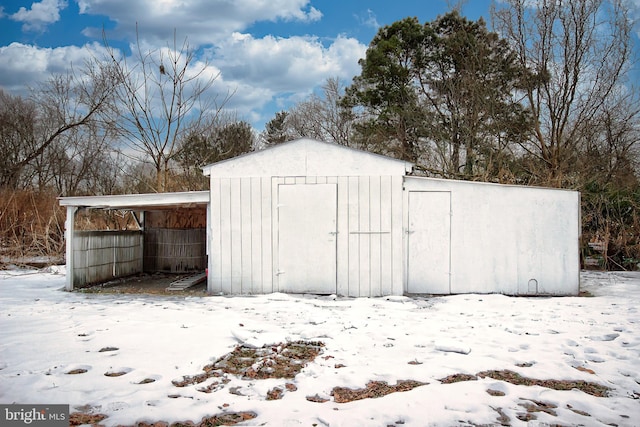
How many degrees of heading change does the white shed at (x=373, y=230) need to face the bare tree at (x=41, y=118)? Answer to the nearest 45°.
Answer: approximately 135° to its right

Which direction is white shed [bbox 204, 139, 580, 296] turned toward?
toward the camera

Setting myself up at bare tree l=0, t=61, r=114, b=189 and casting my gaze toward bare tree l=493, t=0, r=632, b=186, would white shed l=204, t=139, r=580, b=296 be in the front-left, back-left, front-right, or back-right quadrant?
front-right

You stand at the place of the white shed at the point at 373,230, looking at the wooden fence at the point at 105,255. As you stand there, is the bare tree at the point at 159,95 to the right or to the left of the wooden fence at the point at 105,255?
right

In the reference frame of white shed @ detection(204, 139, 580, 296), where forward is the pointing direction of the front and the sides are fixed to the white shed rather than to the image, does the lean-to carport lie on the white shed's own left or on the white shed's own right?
on the white shed's own right

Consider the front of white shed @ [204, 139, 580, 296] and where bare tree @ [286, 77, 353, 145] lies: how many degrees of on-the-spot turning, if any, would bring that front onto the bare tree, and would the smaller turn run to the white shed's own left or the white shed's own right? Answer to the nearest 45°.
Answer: approximately 180°

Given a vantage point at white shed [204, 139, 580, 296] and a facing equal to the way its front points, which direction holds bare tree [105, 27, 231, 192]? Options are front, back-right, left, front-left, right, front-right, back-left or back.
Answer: back-right

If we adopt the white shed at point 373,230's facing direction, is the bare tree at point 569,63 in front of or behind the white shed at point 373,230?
behind

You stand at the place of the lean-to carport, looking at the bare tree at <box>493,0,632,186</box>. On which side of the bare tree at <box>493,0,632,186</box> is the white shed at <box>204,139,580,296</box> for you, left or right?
right
